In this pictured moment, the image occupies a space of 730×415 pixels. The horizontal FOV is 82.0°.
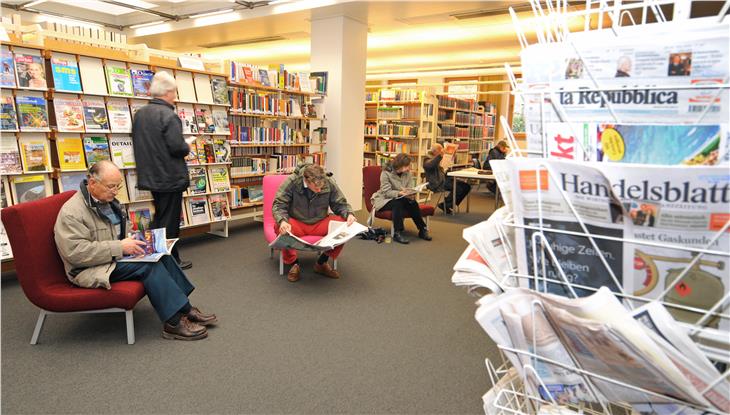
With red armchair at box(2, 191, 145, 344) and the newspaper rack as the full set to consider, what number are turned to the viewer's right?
1

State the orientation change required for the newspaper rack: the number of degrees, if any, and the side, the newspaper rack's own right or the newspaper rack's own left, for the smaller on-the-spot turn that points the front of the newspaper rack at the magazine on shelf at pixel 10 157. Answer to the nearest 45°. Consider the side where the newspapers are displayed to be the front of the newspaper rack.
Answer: approximately 45° to the newspaper rack's own right

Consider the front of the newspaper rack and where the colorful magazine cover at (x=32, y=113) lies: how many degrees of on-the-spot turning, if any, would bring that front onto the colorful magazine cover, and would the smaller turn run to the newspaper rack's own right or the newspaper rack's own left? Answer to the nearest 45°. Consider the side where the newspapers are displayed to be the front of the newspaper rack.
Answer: approximately 45° to the newspaper rack's own right

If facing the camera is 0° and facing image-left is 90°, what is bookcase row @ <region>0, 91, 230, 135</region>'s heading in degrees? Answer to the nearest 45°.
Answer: approximately 315°

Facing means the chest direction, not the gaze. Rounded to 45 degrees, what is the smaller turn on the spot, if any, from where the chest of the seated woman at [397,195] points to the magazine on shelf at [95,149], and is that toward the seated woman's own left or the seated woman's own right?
approximately 90° to the seated woman's own right

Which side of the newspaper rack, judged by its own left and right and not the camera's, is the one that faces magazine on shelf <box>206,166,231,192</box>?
right

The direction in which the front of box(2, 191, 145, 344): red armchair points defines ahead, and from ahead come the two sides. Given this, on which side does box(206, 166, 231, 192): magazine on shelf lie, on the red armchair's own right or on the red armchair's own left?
on the red armchair's own left

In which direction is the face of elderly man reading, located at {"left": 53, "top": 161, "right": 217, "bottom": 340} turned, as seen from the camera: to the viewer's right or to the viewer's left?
to the viewer's right

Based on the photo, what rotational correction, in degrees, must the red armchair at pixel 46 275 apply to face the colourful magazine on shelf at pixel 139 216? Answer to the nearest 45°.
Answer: approximately 90° to its left

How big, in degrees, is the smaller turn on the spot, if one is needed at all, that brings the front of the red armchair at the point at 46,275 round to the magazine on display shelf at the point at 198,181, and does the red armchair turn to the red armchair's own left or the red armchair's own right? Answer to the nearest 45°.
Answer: approximately 45° to the red armchair's own left

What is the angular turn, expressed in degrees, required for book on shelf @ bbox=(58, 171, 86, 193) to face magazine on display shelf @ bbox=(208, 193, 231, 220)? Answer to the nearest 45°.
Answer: approximately 45° to its left

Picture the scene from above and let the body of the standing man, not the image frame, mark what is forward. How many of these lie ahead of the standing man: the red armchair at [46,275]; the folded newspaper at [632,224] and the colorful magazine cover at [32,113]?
0
